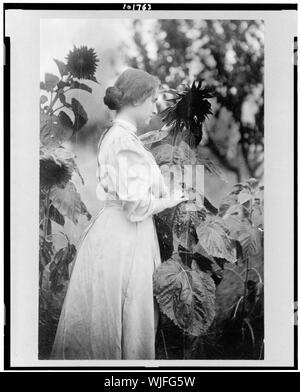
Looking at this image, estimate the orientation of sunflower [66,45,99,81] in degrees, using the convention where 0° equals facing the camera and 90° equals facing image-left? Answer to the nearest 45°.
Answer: approximately 0°

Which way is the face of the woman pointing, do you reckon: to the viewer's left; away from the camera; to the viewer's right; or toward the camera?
to the viewer's right

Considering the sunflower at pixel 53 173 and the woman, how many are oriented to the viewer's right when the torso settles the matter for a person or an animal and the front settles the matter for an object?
1

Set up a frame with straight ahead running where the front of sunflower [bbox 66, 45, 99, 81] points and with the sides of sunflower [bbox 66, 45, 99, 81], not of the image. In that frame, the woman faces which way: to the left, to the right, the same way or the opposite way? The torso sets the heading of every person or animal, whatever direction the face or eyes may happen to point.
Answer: to the left

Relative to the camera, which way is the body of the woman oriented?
to the viewer's right
